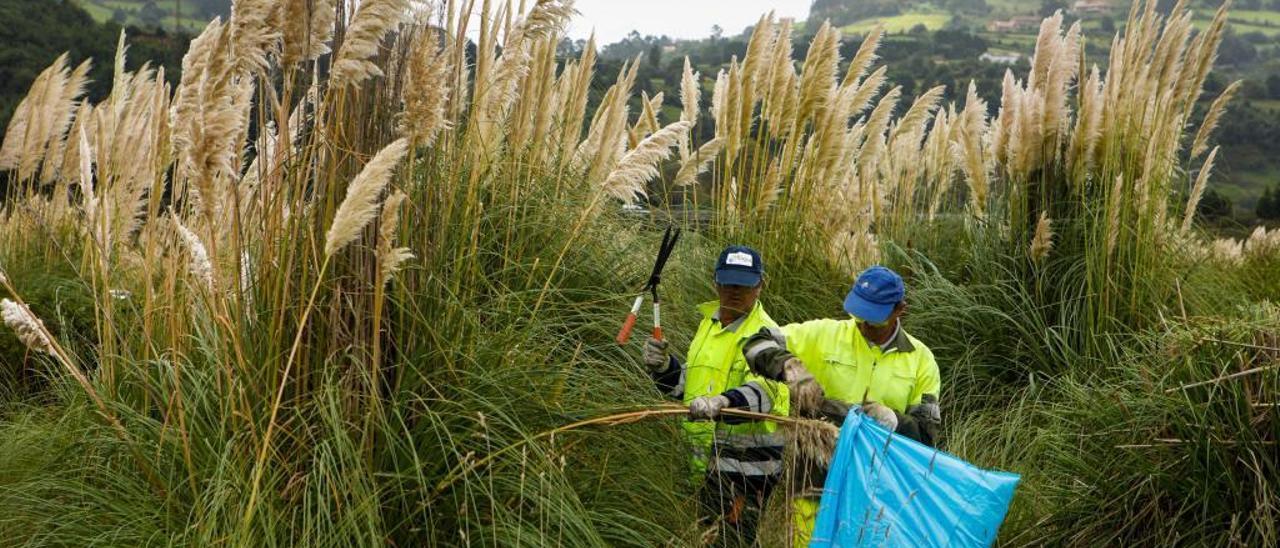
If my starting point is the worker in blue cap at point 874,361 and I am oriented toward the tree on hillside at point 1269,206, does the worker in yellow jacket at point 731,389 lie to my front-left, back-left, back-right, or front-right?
back-left

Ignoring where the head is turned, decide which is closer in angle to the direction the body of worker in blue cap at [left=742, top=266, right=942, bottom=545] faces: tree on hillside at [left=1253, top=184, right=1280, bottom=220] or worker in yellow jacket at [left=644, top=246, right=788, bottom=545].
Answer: the worker in yellow jacket

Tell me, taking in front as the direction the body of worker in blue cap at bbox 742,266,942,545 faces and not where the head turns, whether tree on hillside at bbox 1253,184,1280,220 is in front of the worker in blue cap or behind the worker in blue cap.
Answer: behind

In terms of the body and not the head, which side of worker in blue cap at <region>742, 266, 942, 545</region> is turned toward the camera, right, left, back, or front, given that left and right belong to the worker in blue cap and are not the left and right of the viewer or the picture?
front

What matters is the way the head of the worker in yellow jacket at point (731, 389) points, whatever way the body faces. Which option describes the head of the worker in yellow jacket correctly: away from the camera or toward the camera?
toward the camera

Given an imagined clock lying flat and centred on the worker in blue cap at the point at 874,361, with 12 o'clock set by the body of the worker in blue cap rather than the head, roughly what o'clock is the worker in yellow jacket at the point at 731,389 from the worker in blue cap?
The worker in yellow jacket is roughly at 2 o'clock from the worker in blue cap.

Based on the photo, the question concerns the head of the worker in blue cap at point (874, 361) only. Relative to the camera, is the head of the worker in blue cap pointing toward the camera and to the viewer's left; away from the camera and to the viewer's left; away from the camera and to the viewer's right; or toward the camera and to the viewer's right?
toward the camera and to the viewer's left
